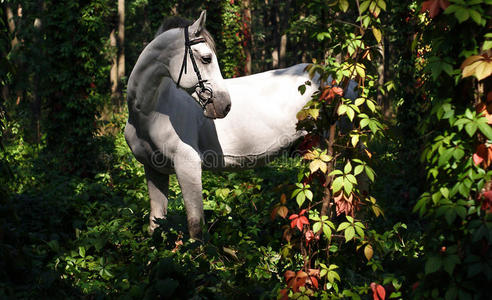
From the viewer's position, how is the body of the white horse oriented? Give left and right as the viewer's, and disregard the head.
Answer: facing the viewer and to the left of the viewer
